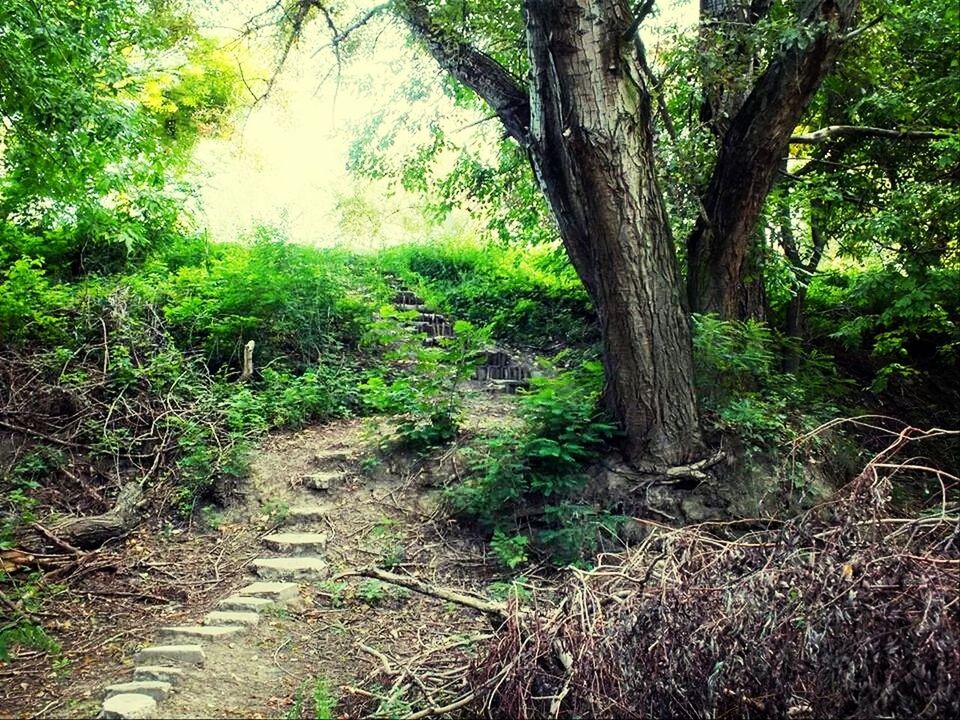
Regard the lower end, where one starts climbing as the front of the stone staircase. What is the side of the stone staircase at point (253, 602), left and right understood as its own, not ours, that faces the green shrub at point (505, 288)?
back

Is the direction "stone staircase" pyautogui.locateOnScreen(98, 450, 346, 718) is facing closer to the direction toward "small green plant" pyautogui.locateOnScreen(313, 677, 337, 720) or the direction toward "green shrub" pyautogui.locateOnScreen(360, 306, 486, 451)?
the small green plant

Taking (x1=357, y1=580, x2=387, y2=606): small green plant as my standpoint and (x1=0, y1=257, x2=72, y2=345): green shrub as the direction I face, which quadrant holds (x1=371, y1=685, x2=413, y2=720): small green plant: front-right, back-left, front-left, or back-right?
back-left

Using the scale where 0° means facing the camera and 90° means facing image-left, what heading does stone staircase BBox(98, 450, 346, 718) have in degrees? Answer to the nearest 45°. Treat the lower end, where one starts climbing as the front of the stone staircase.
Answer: approximately 45°

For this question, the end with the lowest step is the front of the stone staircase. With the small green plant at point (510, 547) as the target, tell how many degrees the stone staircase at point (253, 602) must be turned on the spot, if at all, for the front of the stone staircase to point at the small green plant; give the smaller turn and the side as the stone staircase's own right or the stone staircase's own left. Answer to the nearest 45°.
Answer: approximately 135° to the stone staircase's own left

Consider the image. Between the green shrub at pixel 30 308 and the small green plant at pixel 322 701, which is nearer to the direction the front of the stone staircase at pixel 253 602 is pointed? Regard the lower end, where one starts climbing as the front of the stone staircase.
the small green plant

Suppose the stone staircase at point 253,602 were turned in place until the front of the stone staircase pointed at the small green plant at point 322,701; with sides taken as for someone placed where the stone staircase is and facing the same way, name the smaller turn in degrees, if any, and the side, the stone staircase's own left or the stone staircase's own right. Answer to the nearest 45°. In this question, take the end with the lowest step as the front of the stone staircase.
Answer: approximately 45° to the stone staircase's own left

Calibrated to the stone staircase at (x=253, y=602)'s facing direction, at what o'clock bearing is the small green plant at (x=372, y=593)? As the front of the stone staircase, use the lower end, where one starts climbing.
The small green plant is roughly at 8 o'clock from the stone staircase.

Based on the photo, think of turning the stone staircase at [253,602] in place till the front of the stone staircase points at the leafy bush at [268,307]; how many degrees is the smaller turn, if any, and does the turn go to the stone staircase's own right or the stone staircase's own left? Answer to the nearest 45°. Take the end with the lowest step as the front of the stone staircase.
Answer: approximately 135° to the stone staircase's own right
